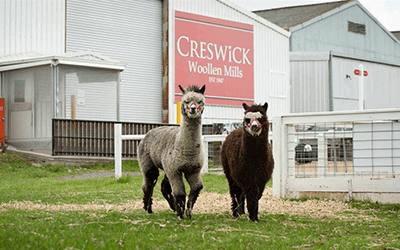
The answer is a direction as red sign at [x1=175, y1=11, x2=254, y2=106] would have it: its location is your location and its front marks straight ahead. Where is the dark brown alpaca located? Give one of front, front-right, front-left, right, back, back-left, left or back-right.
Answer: front-right

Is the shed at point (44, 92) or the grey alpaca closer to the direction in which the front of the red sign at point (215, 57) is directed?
the grey alpaca

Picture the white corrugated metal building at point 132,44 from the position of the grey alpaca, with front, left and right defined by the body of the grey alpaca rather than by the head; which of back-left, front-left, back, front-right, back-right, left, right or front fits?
back-left

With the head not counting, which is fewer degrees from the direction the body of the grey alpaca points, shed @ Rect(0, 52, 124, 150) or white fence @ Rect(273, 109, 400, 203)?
the white fence

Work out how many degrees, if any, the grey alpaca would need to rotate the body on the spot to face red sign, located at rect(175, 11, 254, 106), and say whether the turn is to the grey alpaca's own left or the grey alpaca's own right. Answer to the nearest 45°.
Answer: approximately 135° to the grey alpaca's own left

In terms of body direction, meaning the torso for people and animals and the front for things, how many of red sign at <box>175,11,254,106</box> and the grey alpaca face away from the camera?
0

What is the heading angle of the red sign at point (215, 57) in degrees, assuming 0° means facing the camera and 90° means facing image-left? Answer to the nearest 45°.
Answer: approximately 315°

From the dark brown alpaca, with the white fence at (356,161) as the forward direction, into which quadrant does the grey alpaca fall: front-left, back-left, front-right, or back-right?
back-left

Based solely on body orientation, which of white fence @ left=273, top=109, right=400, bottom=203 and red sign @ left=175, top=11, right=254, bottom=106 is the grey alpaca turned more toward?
the white fence

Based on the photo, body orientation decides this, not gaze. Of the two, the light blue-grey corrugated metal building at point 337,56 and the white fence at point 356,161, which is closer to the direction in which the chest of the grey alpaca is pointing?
the white fence

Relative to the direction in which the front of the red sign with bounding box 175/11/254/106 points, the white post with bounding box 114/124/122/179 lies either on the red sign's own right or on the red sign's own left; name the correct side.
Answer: on the red sign's own right

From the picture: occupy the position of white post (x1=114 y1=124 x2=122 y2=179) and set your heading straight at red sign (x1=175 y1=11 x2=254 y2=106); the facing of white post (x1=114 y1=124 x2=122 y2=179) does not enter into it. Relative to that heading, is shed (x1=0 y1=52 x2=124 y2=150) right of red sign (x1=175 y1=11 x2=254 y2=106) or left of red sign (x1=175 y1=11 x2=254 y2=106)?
left

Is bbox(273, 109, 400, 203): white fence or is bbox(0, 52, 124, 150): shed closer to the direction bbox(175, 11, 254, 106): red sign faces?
the white fence

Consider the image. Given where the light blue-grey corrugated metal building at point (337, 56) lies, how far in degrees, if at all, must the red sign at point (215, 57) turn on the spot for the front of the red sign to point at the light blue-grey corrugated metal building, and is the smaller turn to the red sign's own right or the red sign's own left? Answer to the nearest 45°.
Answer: approximately 90° to the red sign's own left
